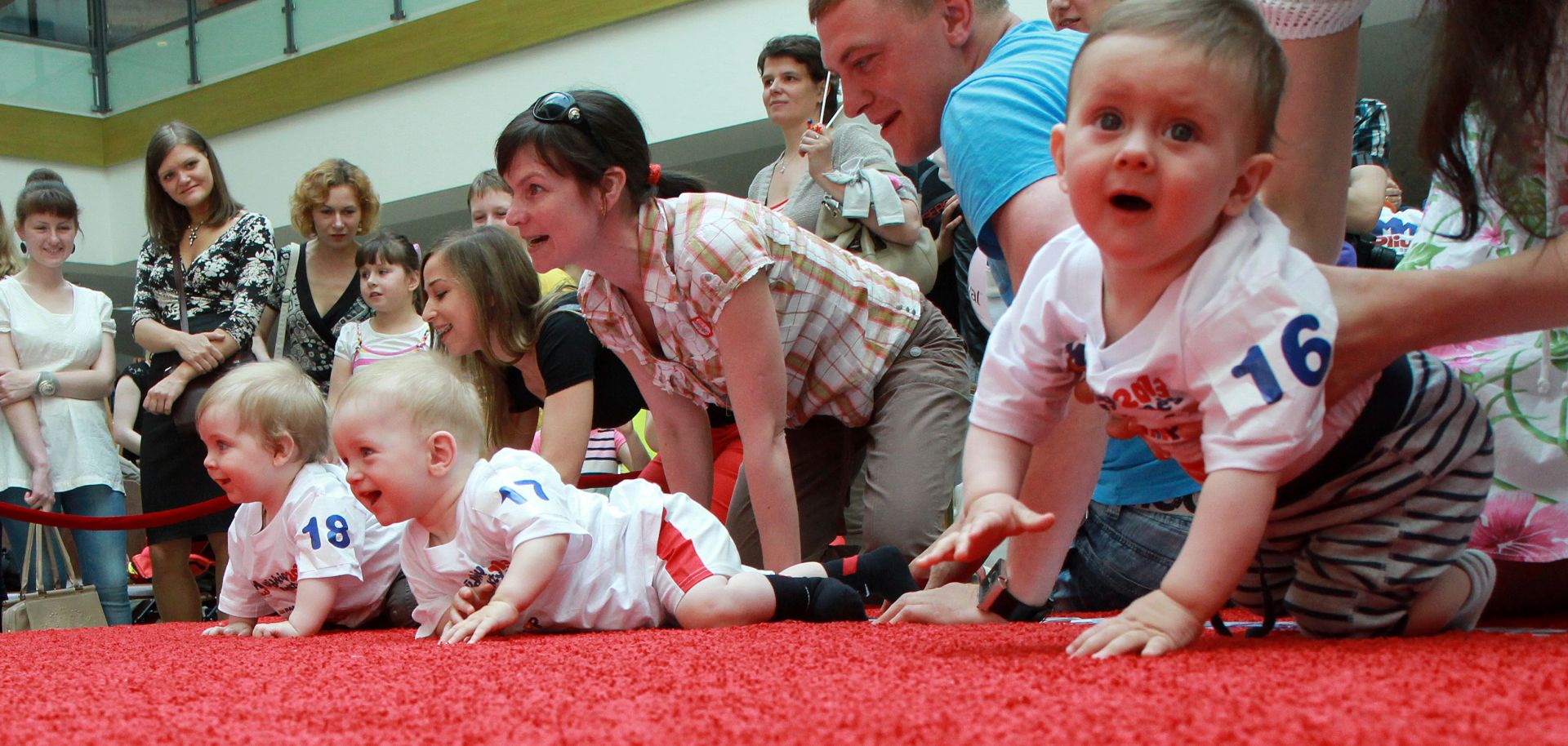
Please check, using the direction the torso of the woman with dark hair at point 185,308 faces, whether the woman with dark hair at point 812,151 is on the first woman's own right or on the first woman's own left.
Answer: on the first woman's own left

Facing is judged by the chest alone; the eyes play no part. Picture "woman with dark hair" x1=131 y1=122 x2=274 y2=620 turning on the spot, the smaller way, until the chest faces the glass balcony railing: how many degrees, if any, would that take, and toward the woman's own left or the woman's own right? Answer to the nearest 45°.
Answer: approximately 180°

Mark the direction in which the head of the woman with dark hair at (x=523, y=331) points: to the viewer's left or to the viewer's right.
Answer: to the viewer's left

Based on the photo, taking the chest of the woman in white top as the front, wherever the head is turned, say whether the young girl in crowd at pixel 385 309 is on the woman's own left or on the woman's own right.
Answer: on the woman's own left

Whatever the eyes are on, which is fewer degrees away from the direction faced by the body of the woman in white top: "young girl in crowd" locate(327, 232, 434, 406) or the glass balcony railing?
the young girl in crowd

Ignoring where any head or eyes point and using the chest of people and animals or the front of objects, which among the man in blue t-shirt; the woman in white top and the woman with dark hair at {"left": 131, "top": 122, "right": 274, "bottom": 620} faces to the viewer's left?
the man in blue t-shirt

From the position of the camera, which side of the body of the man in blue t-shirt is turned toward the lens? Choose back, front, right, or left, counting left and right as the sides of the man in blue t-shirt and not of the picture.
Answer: left
